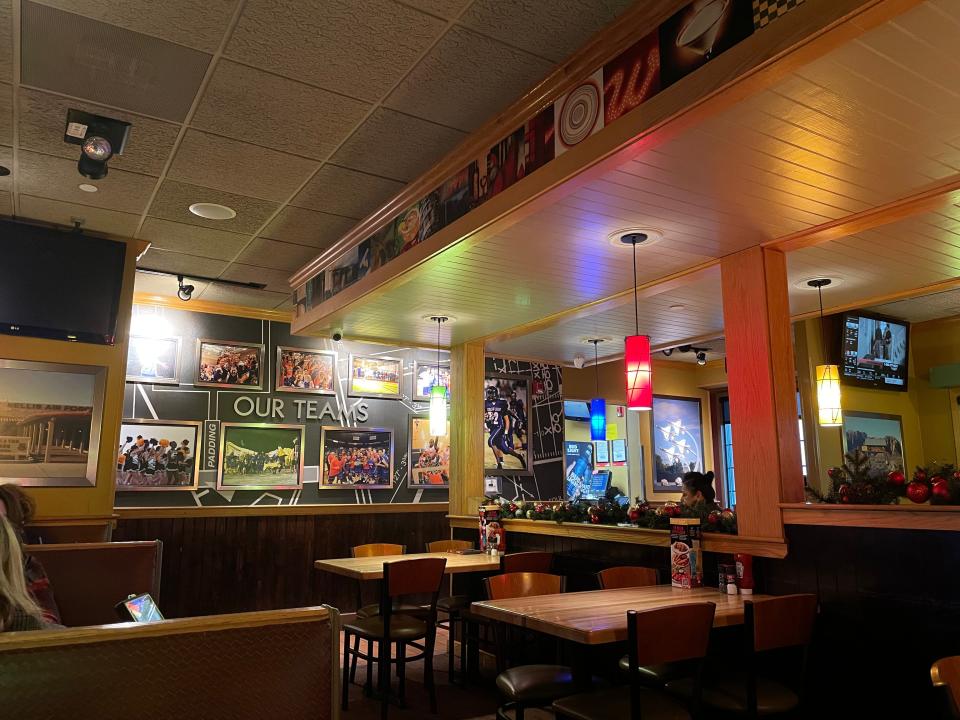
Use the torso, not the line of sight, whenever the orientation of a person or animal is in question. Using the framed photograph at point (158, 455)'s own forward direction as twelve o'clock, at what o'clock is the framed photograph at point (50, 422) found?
the framed photograph at point (50, 422) is roughly at 1 o'clock from the framed photograph at point (158, 455).

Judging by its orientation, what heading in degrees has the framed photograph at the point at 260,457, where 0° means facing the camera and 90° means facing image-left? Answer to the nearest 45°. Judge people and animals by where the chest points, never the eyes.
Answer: approximately 0°

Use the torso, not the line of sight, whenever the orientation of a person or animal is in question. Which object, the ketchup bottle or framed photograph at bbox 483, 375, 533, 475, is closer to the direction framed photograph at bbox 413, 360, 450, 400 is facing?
the ketchup bottle

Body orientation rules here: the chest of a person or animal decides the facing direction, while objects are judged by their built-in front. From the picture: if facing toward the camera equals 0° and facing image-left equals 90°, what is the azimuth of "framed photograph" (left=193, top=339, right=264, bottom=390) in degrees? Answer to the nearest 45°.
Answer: approximately 0°

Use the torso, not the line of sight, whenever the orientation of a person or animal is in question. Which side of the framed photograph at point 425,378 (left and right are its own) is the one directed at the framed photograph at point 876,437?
left

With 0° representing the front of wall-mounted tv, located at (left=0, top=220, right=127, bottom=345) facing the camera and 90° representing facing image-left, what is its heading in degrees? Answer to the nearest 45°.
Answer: approximately 315°

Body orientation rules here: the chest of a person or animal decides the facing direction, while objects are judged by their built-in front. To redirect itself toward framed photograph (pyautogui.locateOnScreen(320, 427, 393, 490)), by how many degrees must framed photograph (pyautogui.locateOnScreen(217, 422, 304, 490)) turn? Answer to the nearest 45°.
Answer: approximately 90° to its left

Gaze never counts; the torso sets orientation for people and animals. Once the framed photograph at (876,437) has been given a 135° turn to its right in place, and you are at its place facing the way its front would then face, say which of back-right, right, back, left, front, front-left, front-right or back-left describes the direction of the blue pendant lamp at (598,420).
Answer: front

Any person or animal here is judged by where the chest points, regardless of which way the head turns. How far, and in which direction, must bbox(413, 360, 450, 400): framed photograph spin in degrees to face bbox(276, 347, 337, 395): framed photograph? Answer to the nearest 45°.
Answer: approximately 45° to its right
